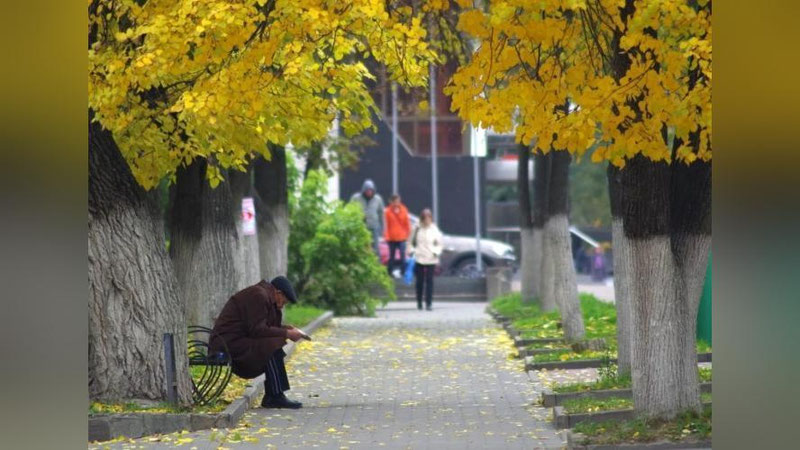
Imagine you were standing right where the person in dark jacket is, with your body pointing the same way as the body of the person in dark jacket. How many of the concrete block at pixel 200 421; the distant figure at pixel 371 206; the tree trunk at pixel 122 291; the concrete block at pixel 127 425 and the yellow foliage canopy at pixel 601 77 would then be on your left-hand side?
1

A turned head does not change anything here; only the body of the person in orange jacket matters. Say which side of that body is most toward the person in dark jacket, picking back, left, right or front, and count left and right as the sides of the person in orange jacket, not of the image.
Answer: front

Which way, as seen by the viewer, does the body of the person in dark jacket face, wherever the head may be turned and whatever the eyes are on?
to the viewer's right

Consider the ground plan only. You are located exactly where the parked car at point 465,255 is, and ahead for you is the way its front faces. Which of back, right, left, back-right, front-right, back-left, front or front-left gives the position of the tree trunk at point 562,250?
right

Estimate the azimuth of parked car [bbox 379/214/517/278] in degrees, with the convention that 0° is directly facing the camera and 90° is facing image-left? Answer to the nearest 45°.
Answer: approximately 270°

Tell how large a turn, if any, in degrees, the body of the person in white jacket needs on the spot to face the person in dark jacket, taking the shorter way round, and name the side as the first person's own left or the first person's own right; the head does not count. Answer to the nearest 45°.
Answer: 0° — they already face them

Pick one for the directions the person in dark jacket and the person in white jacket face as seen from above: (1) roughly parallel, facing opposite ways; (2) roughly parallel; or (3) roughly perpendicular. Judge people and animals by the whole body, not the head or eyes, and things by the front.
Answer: roughly perpendicular

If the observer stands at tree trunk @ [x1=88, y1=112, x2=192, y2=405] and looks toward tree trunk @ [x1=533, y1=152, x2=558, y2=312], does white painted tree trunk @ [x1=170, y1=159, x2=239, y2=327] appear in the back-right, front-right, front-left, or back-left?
front-left

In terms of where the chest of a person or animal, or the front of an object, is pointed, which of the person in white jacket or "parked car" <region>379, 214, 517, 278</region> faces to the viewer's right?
the parked car

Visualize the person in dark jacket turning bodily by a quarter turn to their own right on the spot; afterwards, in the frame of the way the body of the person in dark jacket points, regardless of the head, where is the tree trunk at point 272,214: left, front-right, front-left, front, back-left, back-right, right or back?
back

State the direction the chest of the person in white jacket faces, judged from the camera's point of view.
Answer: toward the camera

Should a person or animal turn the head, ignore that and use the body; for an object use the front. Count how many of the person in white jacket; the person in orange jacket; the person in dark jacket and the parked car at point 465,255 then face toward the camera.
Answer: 2

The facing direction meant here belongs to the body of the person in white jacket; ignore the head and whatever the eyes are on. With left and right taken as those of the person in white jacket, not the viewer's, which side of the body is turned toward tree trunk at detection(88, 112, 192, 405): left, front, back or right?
front
